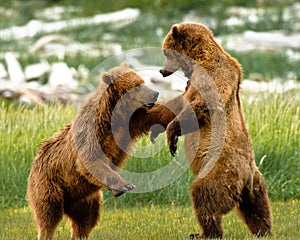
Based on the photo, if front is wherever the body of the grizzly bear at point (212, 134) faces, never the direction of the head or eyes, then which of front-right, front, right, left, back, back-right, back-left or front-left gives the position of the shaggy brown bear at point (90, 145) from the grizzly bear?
front

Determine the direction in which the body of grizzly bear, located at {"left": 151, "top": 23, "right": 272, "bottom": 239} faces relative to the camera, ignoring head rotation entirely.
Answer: to the viewer's left
